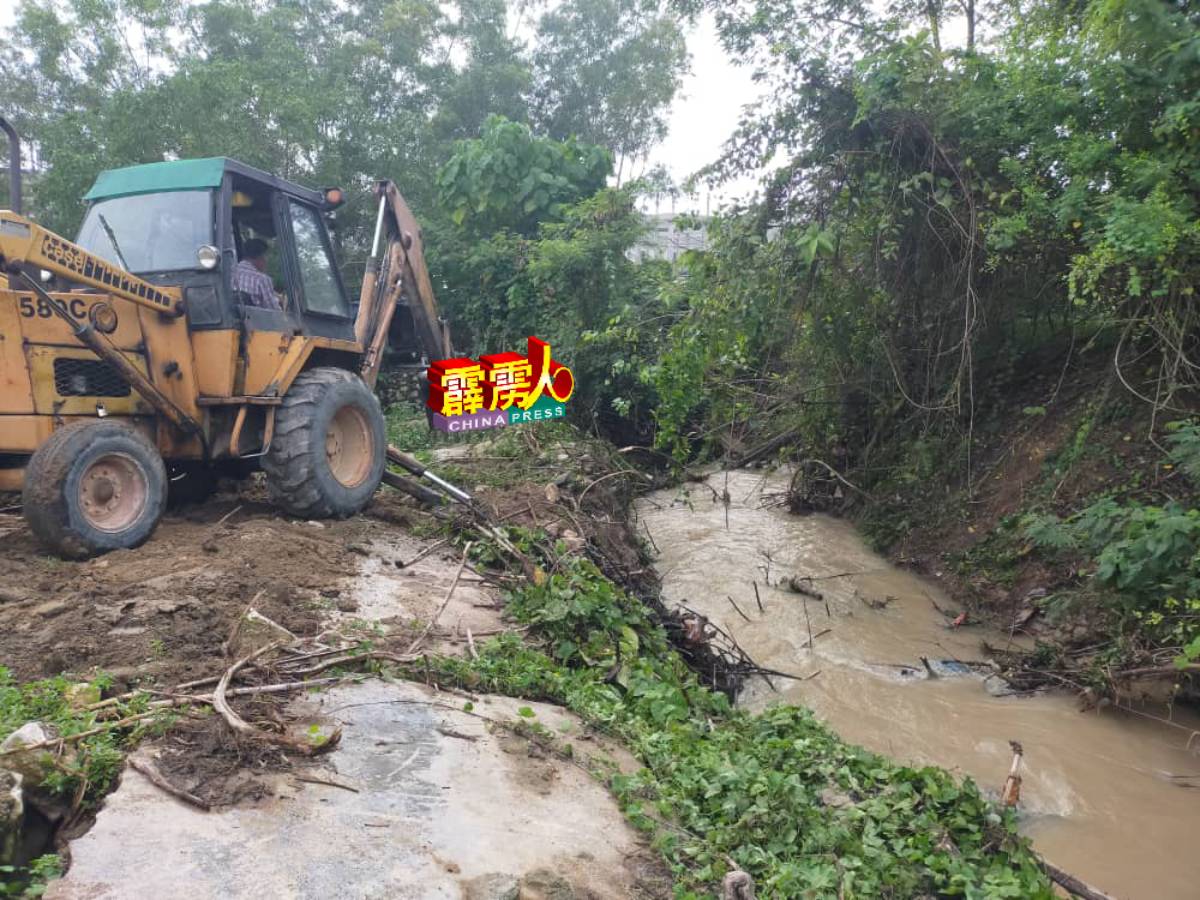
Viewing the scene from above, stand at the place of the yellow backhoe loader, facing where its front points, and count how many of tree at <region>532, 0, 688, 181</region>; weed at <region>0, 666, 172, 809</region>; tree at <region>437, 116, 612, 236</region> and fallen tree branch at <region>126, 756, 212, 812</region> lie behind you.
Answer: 2

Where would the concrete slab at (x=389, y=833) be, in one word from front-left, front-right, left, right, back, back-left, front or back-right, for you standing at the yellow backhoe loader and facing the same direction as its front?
front-left

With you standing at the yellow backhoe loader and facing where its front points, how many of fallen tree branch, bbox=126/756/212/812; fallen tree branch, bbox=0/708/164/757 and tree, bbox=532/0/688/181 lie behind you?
1

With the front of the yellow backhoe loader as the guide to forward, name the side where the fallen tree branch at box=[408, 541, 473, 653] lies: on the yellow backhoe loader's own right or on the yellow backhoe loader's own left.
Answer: on the yellow backhoe loader's own left

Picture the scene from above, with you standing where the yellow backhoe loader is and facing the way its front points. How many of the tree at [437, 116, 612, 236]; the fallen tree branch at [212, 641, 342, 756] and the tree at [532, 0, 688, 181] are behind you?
2

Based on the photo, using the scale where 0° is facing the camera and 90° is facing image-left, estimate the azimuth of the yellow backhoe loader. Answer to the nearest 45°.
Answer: approximately 45°

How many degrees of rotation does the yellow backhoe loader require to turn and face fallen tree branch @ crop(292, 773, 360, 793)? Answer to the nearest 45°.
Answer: approximately 45° to its left

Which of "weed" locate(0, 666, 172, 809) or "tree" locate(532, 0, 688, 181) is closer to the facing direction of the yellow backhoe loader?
the weed

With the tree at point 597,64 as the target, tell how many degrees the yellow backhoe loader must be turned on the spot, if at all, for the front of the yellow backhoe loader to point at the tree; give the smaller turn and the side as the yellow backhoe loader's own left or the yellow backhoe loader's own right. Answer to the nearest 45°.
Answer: approximately 180°

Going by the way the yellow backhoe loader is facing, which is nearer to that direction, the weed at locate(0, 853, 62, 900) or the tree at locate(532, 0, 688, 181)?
the weed

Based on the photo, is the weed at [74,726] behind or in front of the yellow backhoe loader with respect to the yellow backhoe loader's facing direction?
in front

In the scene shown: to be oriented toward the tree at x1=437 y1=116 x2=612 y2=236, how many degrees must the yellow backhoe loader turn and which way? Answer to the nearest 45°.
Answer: approximately 180°

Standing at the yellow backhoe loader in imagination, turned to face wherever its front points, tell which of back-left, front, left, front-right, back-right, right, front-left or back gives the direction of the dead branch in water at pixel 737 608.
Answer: back-left
